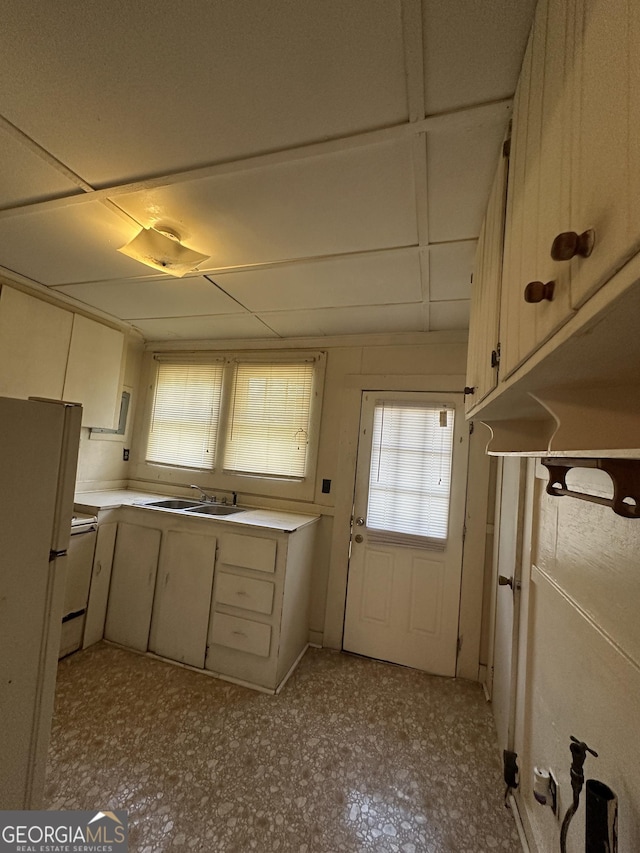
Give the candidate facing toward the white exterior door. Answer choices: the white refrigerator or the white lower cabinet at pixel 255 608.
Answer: the white refrigerator

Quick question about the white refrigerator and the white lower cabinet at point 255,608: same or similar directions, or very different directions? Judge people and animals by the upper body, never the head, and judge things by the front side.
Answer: very different directions

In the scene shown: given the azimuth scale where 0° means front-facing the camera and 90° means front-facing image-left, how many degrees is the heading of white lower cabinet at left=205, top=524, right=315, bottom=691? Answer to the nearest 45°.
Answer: approximately 45°

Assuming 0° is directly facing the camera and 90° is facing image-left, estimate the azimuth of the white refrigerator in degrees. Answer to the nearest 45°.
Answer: approximately 270°

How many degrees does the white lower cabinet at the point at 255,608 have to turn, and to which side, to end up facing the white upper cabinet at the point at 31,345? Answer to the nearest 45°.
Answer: approximately 45° to its right

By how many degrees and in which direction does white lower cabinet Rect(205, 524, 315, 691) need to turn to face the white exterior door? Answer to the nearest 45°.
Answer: approximately 135° to its left

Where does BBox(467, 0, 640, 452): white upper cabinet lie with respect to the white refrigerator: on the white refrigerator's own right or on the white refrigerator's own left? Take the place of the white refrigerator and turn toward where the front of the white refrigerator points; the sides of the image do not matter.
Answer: on the white refrigerator's own right

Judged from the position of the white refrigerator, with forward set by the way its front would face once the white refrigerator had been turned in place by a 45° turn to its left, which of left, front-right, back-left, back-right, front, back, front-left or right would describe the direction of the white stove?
front-left

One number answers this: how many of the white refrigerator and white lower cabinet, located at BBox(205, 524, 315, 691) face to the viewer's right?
1

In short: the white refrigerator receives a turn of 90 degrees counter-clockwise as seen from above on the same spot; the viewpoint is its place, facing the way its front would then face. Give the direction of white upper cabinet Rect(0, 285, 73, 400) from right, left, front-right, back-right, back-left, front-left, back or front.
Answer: front

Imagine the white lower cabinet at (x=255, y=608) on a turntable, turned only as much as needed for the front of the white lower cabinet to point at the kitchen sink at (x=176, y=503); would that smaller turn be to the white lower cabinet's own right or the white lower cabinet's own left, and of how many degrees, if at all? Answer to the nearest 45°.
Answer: approximately 90° to the white lower cabinet's own right

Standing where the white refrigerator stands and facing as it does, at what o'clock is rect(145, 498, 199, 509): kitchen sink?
The kitchen sink is roughly at 10 o'clock from the white refrigerator.

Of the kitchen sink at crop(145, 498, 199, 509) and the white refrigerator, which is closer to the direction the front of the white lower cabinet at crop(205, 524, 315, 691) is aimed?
the white refrigerator

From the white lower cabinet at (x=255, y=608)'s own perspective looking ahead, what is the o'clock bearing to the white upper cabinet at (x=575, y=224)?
The white upper cabinet is roughly at 10 o'clock from the white lower cabinet.
